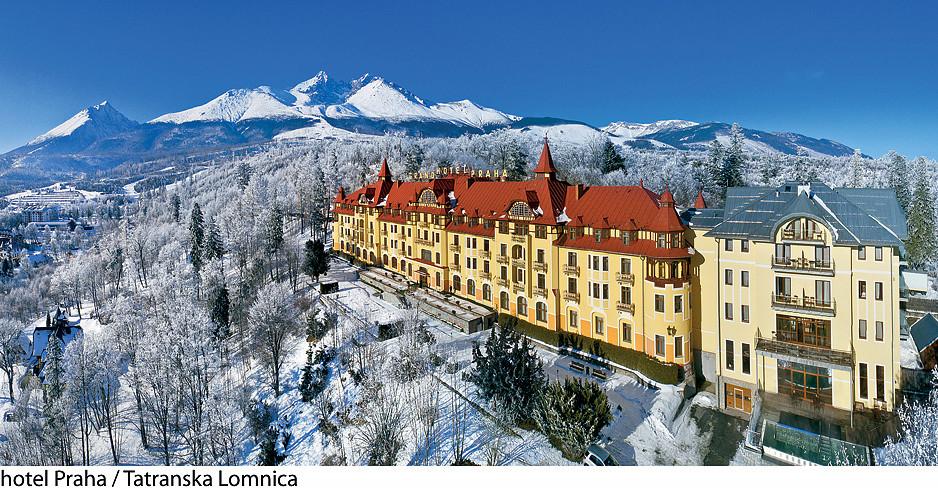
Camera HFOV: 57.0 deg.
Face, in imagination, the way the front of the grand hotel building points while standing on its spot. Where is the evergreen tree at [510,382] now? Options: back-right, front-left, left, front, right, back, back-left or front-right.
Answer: front

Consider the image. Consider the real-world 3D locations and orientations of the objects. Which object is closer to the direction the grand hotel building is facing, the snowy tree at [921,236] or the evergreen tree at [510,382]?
the evergreen tree

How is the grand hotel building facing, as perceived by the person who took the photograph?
facing the viewer and to the left of the viewer

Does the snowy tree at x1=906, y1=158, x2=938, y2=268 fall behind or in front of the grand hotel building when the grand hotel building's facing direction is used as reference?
behind

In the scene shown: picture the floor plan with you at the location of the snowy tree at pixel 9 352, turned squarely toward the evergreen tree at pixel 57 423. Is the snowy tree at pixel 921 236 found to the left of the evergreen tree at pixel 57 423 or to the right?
left

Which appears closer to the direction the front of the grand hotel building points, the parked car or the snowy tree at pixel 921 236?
the parked car

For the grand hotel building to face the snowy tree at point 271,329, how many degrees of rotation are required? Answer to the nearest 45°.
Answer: approximately 45° to its right

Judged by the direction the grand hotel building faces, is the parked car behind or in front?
in front

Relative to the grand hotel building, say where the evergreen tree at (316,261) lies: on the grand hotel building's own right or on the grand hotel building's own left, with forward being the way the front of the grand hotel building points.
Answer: on the grand hotel building's own right

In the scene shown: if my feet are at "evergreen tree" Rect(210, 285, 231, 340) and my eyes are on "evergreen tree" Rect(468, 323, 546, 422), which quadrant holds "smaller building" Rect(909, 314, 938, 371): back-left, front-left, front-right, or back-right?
front-left
